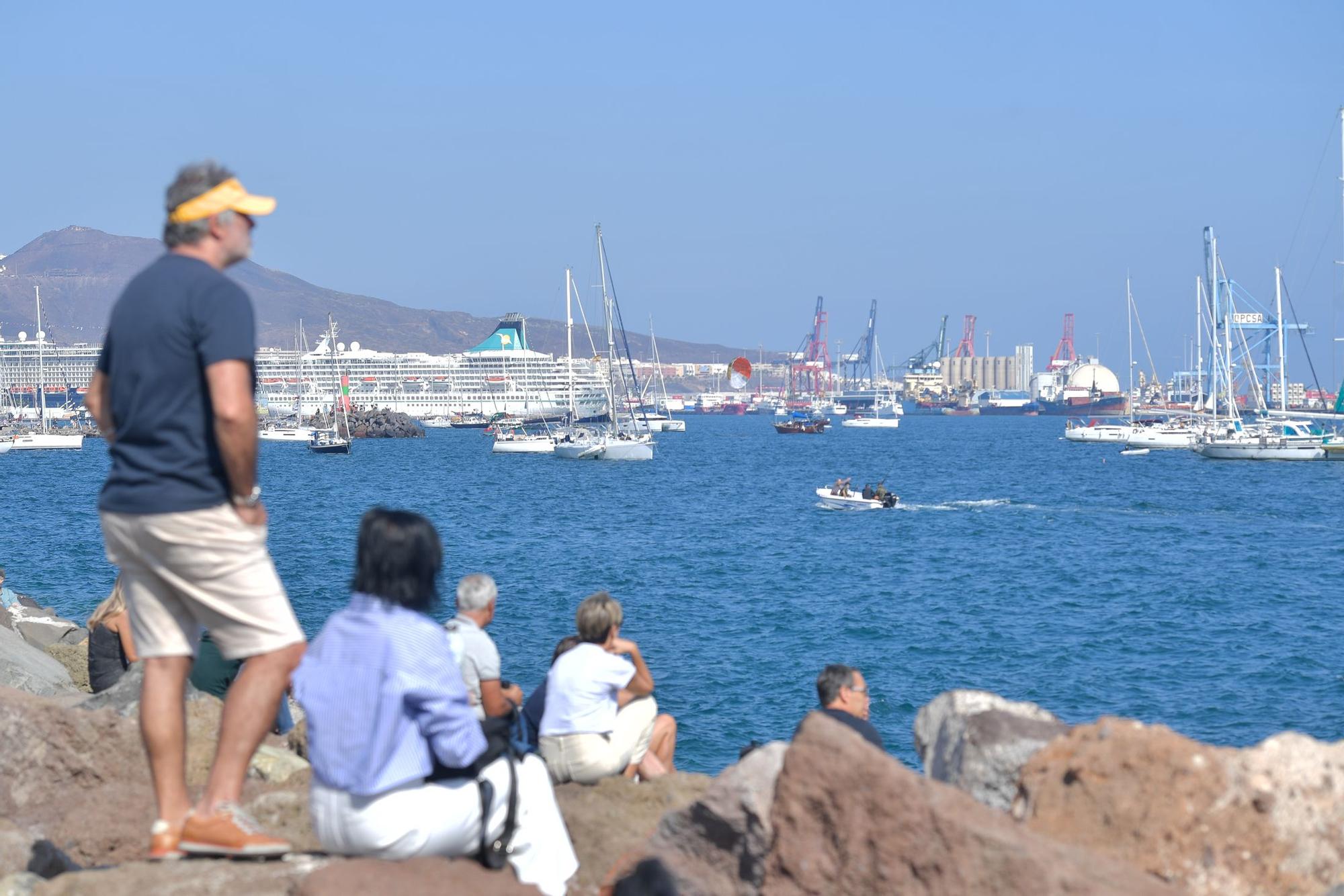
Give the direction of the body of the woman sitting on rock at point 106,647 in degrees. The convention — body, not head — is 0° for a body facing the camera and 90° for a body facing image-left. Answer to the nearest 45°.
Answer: approximately 225°

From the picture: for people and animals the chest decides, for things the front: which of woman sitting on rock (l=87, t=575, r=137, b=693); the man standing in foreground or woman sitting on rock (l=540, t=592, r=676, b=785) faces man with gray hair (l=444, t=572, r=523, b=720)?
the man standing in foreground

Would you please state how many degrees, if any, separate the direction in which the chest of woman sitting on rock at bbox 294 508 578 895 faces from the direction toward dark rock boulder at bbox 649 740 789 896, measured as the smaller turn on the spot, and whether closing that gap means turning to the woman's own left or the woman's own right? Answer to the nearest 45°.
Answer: approximately 45° to the woman's own right

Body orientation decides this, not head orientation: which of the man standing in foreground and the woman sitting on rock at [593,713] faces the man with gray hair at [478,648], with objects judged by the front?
the man standing in foreground

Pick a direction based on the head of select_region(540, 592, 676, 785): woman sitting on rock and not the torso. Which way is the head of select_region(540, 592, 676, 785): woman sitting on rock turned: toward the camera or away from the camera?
away from the camera

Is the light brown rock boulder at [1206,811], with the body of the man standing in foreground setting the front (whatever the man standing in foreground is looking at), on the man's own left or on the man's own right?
on the man's own right

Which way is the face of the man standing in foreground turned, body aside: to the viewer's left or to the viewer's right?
to the viewer's right

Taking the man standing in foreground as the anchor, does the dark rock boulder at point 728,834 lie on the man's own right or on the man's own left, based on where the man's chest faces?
on the man's own right

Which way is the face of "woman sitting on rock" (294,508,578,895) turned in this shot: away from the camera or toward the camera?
away from the camera

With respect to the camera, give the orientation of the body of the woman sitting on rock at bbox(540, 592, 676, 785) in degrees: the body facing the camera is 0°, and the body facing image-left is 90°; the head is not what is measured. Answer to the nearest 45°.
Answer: approximately 225°
